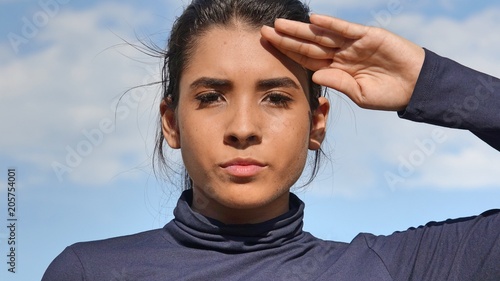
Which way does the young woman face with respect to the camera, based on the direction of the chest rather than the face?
toward the camera
